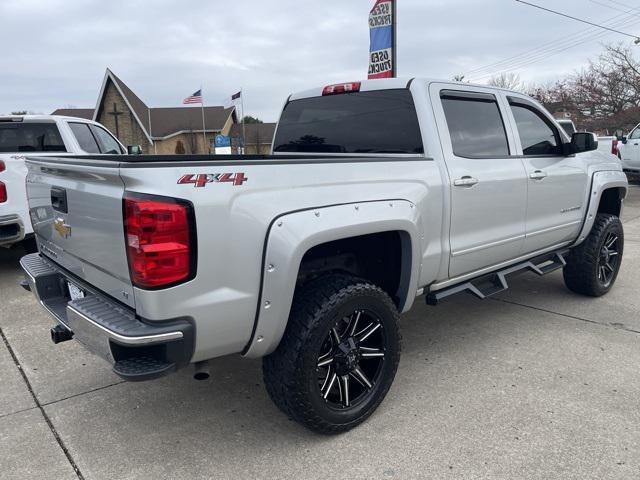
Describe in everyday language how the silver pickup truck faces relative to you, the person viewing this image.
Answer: facing away from the viewer and to the right of the viewer

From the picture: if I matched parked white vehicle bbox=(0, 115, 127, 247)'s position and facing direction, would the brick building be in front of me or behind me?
in front

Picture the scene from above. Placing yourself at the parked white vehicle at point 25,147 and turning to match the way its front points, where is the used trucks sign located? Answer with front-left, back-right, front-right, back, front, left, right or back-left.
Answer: front-right

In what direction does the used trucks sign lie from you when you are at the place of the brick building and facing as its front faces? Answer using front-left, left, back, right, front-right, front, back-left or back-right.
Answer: front-left

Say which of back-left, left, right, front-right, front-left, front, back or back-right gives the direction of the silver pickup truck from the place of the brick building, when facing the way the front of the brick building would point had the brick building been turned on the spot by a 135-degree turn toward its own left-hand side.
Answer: right

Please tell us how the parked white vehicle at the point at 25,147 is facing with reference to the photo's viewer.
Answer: facing away from the viewer and to the right of the viewer

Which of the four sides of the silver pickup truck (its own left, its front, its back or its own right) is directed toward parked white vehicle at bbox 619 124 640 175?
front

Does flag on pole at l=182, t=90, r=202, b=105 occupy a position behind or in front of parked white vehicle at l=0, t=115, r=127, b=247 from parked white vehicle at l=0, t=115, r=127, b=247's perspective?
in front

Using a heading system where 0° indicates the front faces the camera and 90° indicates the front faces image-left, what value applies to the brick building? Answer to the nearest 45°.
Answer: approximately 45°

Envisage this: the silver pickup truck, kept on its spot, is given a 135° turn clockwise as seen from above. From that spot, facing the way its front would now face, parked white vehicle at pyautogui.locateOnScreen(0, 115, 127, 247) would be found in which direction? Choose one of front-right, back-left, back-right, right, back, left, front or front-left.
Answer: back-right

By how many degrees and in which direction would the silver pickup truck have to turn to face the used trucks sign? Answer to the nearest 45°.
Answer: approximately 45° to its left

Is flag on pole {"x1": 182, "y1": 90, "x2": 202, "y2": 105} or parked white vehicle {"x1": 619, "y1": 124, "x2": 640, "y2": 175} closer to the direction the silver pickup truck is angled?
the parked white vehicle
